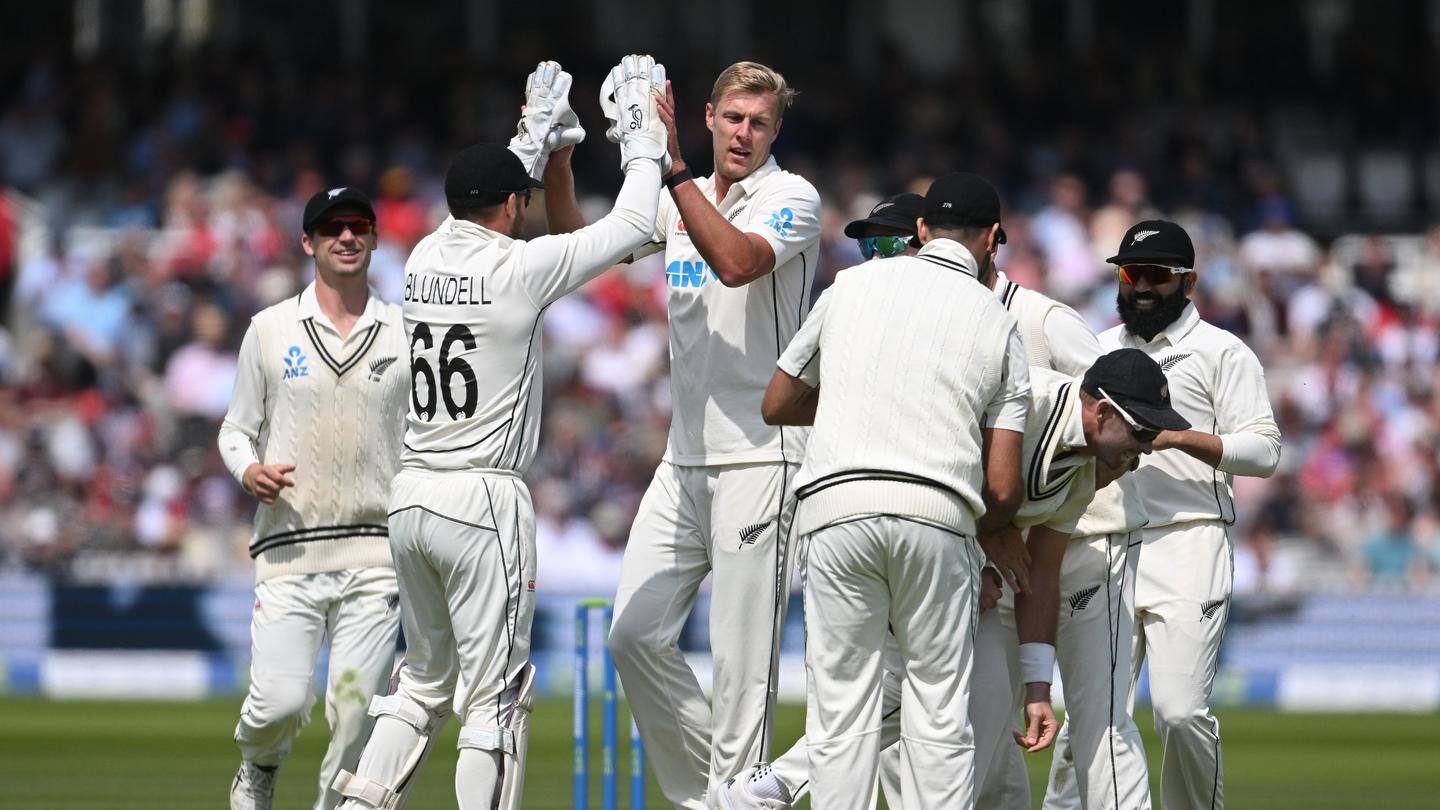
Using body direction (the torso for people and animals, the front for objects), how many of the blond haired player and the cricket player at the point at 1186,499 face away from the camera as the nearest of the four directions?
0

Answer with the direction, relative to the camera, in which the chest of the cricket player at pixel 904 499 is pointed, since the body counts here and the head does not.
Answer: away from the camera

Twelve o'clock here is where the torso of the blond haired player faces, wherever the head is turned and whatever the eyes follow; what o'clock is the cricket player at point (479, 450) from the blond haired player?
The cricket player is roughly at 1 o'clock from the blond haired player.

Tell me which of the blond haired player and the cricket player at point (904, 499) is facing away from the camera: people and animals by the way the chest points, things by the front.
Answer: the cricket player

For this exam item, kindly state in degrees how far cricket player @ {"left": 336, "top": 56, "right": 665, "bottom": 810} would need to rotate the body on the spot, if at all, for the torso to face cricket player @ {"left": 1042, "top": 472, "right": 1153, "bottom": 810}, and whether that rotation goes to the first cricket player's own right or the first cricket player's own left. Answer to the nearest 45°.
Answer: approximately 45° to the first cricket player's own right

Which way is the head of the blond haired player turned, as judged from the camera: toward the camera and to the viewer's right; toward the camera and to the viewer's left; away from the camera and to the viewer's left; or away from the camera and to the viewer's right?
toward the camera and to the viewer's left

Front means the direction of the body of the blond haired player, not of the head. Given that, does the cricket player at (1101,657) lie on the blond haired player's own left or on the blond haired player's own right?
on the blond haired player's own left

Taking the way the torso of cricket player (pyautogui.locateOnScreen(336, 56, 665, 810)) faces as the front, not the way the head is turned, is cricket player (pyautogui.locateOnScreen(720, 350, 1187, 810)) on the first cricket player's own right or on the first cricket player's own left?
on the first cricket player's own right

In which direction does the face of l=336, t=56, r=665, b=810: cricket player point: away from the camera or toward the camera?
away from the camera

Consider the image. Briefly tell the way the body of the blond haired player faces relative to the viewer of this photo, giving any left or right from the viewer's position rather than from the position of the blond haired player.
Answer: facing the viewer and to the left of the viewer

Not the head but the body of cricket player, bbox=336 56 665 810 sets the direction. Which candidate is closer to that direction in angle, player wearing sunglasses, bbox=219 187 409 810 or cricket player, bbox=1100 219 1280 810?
the cricket player

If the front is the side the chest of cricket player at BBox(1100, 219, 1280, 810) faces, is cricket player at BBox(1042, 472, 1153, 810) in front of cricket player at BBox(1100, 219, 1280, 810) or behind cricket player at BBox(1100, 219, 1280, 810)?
in front

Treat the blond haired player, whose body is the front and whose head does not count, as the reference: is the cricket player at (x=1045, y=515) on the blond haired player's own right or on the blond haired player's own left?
on the blond haired player's own left

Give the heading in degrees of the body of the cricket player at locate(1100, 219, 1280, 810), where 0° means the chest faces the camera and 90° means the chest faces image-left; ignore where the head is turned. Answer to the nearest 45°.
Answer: approximately 45°
